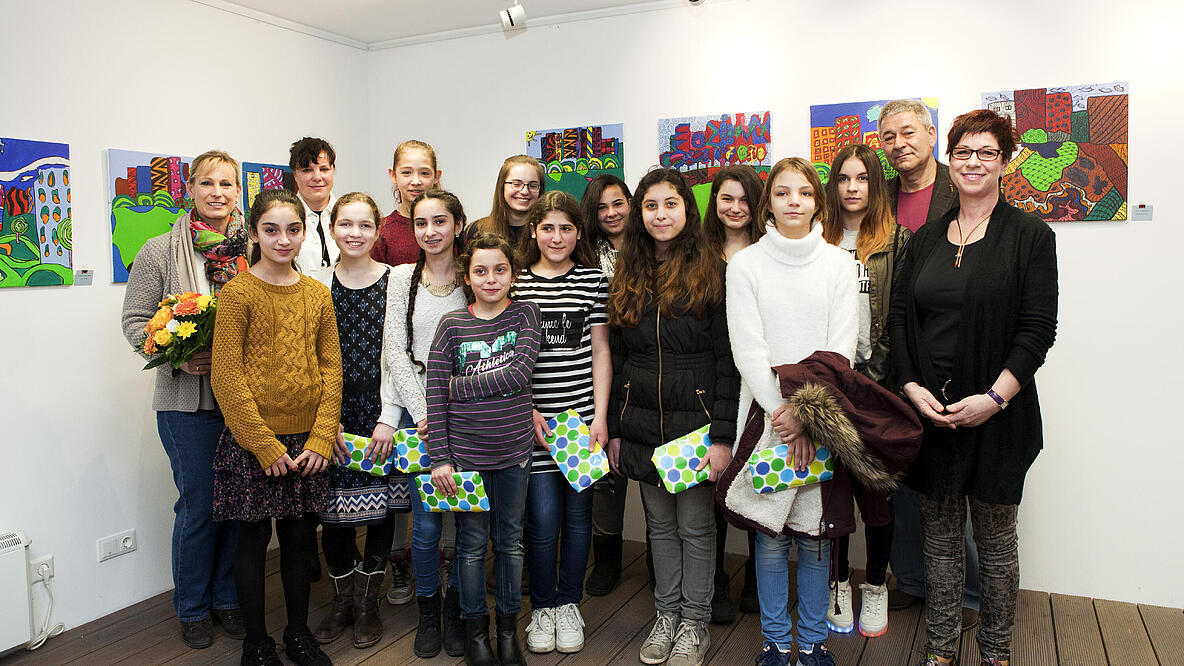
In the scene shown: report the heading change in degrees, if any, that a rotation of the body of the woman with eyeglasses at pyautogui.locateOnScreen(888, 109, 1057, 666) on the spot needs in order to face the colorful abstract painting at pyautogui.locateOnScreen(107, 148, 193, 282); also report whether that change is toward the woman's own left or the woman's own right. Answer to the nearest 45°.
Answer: approximately 45° to the woman's own right

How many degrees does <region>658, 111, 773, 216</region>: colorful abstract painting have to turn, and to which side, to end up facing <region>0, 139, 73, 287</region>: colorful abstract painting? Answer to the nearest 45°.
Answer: approximately 45° to its right

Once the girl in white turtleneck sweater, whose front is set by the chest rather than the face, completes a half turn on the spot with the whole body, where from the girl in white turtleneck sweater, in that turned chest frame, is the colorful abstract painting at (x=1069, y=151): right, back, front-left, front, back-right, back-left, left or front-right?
front-right

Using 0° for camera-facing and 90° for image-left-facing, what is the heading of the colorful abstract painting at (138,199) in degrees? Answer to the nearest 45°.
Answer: approximately 315°

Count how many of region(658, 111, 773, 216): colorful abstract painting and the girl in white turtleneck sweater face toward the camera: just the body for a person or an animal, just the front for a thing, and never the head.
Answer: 2

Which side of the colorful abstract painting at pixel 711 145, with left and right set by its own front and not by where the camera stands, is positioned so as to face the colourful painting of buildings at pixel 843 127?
left

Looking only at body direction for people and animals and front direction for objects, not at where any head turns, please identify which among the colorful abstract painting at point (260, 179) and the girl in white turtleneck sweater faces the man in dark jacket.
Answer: the colorful abstract painting

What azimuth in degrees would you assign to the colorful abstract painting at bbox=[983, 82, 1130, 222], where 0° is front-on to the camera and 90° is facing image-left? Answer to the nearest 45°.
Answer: approximately 0°

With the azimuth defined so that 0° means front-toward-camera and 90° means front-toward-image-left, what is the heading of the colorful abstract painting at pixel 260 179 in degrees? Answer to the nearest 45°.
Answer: approximately 315°
